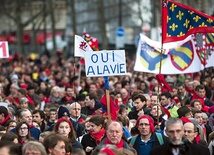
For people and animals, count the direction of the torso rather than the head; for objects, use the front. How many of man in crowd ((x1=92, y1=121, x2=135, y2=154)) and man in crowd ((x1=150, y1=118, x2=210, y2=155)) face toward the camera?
2

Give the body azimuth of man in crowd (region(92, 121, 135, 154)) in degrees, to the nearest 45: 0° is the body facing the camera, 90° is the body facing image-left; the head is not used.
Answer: approximately 0°

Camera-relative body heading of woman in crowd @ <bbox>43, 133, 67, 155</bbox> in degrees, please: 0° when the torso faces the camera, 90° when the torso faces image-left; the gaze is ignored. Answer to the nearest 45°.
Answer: approximately 315°
